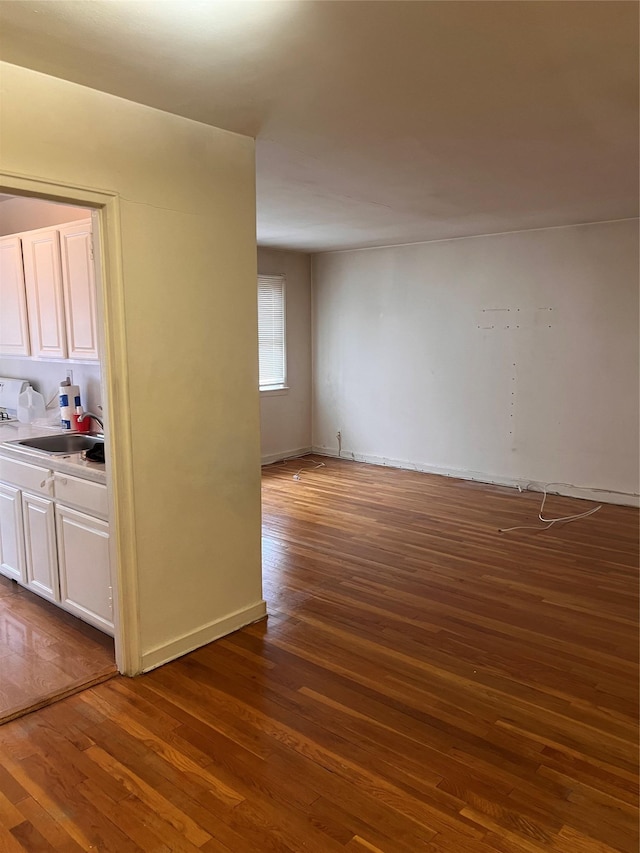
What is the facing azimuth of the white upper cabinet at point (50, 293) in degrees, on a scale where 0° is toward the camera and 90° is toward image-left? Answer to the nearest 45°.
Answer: approximately 45°

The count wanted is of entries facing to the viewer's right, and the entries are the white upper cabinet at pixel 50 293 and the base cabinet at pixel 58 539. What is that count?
0

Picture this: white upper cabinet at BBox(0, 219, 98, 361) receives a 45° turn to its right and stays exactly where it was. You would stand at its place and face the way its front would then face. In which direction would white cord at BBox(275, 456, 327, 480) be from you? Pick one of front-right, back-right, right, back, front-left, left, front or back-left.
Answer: back-right

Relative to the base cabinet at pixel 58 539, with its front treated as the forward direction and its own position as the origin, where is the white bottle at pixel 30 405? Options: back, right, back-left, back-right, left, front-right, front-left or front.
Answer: back-right

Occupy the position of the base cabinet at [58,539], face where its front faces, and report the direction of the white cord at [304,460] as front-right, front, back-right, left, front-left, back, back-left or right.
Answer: back
